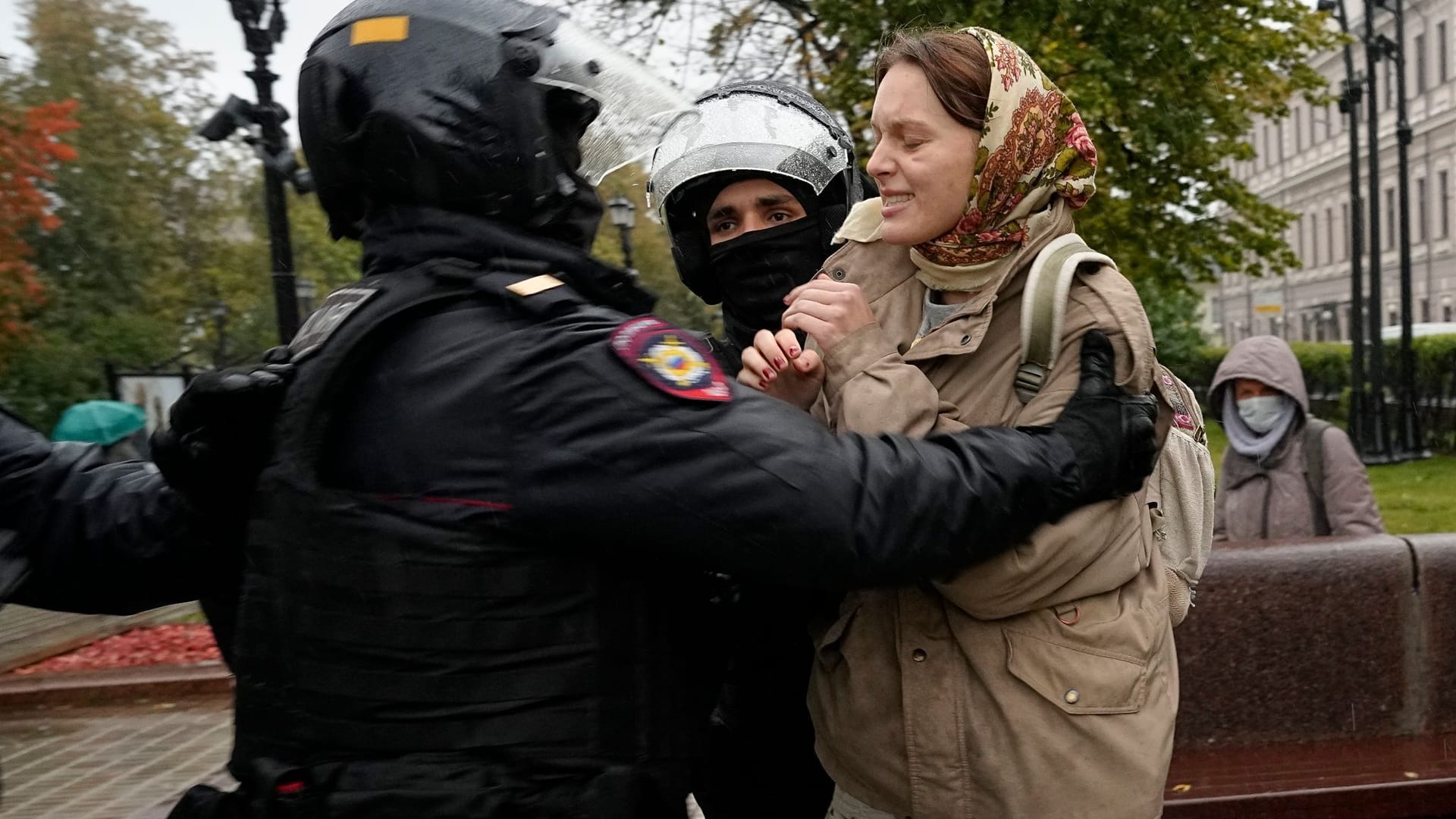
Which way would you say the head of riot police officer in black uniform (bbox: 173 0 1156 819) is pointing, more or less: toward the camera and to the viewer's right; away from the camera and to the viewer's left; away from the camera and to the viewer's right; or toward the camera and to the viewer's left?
away from the camera and to the viewer's right

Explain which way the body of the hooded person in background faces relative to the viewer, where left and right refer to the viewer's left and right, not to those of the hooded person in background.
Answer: facing the viewer and to the left of the viewer

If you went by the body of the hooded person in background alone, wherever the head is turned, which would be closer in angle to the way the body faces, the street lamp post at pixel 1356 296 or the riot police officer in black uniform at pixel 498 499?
the riot police officer in black uniform

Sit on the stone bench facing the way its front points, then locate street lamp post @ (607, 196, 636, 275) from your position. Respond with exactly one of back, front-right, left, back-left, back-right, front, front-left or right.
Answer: back-right

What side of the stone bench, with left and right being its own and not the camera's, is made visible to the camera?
front

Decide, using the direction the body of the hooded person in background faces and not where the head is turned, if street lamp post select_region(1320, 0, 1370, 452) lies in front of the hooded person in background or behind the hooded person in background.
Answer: behind

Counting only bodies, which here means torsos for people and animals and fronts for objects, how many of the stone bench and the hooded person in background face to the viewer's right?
0

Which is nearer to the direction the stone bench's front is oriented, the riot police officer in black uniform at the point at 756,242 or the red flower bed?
the riot police officer in black uniform

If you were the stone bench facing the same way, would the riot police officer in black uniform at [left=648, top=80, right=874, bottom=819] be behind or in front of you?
in front

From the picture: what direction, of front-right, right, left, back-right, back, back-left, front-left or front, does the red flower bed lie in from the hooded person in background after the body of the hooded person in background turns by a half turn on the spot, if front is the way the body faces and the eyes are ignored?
back-left

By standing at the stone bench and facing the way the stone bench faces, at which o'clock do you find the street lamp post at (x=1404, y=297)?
The street lamp post is roughly at 6 o'clock from the stone bench.
